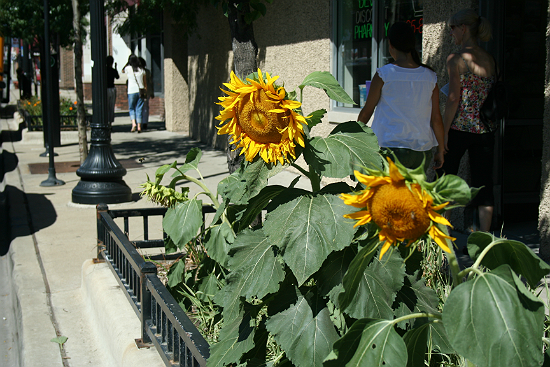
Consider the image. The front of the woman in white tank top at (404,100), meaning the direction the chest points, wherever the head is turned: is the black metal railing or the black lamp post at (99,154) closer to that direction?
the black lamp post

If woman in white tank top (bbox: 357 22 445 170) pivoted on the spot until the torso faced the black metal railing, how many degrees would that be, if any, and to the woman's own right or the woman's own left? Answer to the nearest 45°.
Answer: approximately 135° to the woman's own left

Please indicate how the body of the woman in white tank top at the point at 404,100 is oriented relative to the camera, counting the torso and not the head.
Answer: away from the camera

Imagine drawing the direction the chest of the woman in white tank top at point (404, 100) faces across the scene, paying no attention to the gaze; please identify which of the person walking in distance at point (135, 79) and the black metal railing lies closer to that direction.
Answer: the person walking in distance

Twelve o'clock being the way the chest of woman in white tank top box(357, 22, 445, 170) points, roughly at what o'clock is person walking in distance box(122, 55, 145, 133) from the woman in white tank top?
The person walking in distance is roughly at 11 o'clock from the woman in white tank top.
